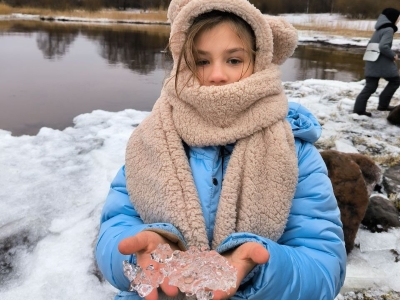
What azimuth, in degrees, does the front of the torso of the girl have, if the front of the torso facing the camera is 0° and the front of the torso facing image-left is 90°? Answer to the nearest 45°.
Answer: approximately 0°

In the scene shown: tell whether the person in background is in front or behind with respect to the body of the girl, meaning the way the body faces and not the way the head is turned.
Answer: behind
